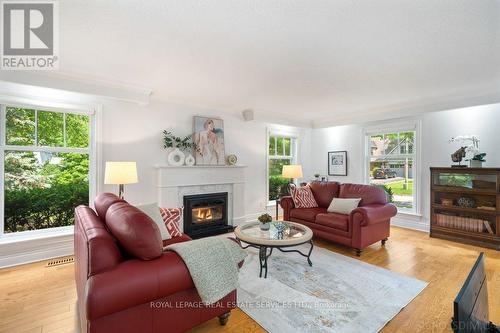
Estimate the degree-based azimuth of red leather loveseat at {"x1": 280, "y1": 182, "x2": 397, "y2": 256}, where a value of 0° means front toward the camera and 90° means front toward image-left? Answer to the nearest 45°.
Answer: approximately 45°

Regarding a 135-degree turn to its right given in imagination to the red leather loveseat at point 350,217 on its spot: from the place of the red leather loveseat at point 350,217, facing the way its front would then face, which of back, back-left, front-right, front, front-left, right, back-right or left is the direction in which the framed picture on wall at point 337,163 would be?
front

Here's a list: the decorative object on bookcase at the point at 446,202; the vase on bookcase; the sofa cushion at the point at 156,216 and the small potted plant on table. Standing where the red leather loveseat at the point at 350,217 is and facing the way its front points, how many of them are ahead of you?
2

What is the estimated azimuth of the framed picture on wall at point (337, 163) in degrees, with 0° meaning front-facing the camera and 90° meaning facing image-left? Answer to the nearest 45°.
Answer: approximately 45°

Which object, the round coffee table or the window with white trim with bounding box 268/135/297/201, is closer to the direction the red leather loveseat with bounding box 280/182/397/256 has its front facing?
the round coffee table

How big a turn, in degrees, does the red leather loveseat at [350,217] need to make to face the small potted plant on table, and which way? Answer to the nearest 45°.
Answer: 0° — it already faces it

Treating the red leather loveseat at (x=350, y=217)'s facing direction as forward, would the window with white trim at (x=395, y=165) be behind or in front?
behind

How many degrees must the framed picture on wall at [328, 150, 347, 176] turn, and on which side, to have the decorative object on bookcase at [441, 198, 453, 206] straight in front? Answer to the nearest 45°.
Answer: approximately 90° to its left

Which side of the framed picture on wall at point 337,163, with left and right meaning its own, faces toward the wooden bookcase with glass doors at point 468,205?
left

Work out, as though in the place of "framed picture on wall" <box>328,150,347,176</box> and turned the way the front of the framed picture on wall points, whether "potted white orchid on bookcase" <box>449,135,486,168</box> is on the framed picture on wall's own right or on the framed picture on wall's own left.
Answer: on the framed picture on wall's own left
